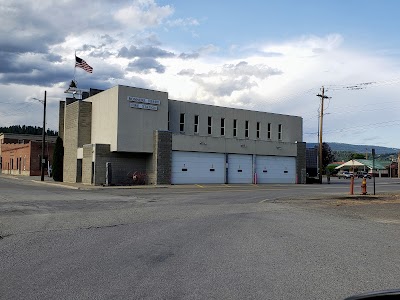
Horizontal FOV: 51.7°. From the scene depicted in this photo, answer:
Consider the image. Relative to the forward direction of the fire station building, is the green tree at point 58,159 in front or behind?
behind

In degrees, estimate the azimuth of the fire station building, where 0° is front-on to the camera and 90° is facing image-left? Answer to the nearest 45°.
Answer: approximately 315°
